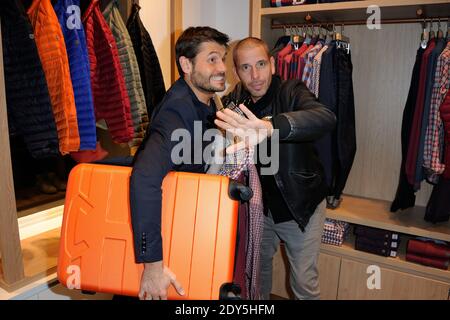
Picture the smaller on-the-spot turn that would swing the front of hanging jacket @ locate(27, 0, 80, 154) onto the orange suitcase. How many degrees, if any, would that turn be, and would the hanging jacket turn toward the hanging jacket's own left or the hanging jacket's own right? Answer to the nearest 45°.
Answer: approximately 90° to the hanging jacket's own left

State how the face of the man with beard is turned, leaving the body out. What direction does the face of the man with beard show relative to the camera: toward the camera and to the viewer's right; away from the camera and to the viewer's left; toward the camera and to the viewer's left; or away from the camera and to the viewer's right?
toward the camera and to the viewer's right

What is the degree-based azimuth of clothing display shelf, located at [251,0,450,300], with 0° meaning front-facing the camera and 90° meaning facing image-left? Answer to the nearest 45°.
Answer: approximately 45°

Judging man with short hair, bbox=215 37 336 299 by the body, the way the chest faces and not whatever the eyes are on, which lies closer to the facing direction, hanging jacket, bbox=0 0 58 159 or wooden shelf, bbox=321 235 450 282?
the hanging jacket

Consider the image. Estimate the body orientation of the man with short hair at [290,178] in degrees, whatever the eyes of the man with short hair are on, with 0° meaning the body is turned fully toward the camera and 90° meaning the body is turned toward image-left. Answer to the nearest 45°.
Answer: approximately 45°
